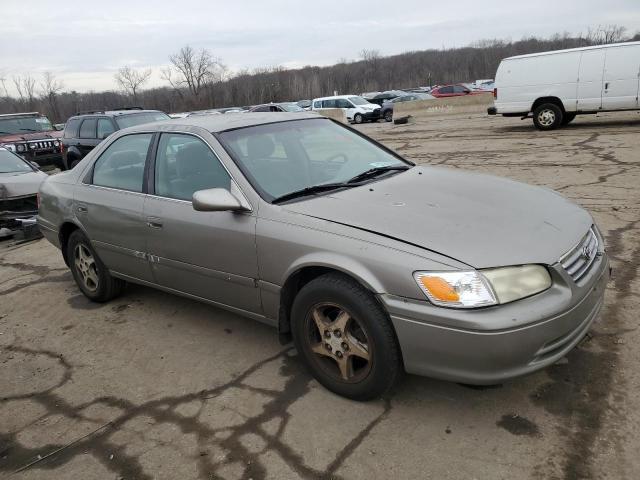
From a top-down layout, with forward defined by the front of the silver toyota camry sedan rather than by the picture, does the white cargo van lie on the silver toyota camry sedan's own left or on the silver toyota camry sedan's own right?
on the silver toyota camry sedan's own left

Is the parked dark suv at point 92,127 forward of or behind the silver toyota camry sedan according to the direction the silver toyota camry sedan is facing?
behind

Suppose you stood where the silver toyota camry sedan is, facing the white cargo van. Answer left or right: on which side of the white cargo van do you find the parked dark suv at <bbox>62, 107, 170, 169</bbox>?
left

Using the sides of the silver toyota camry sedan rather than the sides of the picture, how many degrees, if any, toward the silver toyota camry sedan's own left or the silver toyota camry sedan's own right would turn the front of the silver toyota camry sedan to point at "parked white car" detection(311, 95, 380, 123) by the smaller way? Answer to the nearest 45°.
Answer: approximately 135° to the silver toyota camry sedan's own left

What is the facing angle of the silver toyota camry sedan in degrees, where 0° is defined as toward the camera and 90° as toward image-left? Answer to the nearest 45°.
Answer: approximately 315°
